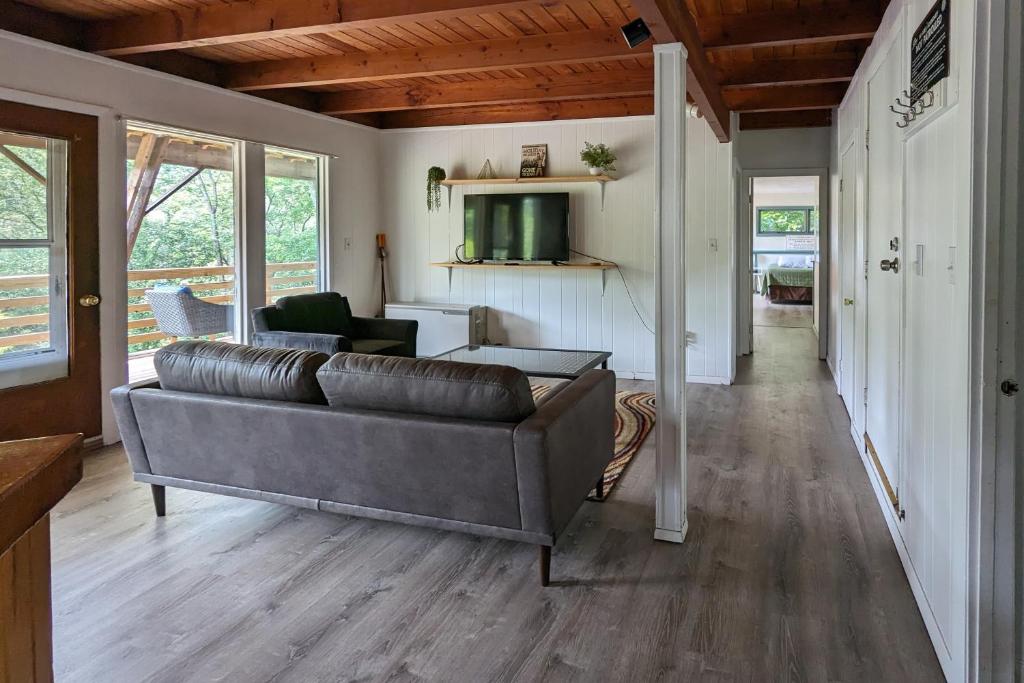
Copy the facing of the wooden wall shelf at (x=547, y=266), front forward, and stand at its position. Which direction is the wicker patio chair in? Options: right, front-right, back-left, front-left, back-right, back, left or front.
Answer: front-right

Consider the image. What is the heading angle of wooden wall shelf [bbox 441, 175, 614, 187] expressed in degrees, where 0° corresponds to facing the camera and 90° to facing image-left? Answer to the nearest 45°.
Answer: approximately 0°

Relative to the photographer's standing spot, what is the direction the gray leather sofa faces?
facing away from the viewer and to the right of the viewer

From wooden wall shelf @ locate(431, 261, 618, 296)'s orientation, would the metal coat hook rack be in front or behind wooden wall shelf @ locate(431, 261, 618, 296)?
in front

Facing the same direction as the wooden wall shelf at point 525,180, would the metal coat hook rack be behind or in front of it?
in front

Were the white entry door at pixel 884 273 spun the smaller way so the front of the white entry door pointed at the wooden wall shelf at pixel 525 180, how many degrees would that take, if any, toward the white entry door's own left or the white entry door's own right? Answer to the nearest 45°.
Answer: approximately 45° to the white entry door's own right

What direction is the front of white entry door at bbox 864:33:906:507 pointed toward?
to the viewer's left

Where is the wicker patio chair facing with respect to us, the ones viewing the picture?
facing away from the viewer and to the right of the viewer

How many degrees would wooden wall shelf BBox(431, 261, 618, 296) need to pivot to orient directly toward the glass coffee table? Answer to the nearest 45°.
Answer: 0° — it already faces it
